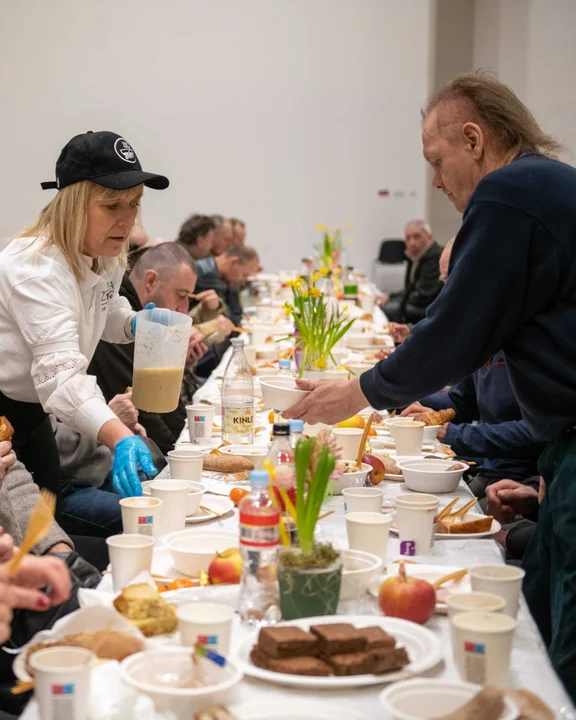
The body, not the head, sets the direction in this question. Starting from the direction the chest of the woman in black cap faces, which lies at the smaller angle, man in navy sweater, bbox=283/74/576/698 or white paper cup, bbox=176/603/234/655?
the man in navy sweater

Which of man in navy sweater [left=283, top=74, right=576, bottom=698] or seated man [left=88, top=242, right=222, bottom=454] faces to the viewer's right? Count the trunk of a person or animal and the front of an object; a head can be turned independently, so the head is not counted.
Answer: the seated man

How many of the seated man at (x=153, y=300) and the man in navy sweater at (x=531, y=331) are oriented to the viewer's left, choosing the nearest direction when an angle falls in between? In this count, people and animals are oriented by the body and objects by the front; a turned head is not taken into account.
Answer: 1

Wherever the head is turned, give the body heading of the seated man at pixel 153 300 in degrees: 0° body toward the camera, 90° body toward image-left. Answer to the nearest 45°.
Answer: approximately 270°

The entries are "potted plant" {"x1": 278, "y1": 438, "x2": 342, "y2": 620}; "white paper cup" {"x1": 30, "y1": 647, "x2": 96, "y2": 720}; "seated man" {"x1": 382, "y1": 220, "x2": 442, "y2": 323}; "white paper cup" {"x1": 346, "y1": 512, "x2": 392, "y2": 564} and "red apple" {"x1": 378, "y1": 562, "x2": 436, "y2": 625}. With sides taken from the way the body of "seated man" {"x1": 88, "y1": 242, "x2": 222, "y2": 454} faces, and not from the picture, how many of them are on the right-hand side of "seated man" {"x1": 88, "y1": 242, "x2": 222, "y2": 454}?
4

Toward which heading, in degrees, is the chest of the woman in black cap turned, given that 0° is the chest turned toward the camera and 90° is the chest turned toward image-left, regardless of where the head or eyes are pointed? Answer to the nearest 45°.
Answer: approximately 315°

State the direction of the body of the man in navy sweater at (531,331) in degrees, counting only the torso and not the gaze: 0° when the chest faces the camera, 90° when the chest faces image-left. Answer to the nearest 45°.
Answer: approximately 90°

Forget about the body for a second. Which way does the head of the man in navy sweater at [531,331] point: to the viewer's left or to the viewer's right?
to the viewer's left

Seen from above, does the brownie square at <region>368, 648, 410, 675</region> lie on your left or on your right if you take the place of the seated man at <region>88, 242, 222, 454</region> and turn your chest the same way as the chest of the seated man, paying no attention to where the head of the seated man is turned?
on your right
